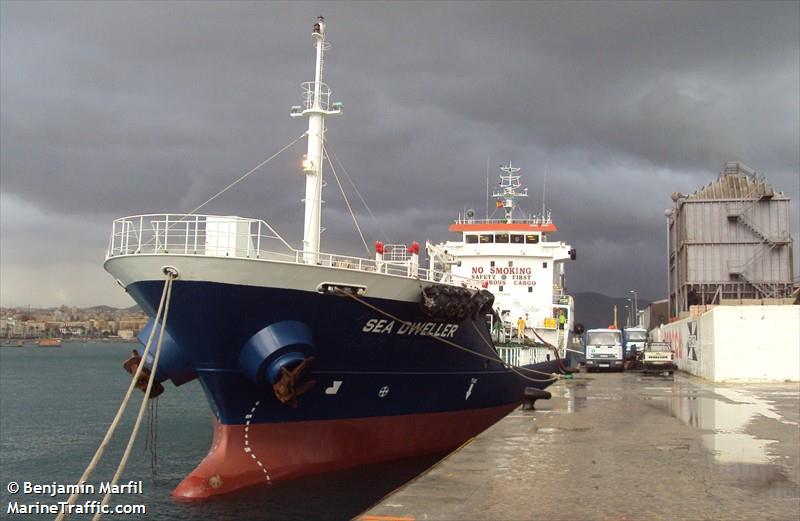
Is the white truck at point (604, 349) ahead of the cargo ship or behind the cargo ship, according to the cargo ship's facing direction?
behind

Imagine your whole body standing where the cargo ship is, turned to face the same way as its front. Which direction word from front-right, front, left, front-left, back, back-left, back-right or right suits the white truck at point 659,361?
back

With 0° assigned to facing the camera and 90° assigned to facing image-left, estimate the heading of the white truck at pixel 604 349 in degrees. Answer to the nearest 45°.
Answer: approximately 0°

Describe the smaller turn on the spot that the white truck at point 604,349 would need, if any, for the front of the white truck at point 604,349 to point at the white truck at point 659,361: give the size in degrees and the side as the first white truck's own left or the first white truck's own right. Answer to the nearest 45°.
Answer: approximately 45° to the first white truck's own left

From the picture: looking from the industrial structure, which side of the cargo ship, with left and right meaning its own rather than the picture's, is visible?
back

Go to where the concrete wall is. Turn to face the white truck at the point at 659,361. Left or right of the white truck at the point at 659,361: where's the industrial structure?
right

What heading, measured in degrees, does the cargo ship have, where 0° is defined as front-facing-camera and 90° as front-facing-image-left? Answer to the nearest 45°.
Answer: approximately 45°

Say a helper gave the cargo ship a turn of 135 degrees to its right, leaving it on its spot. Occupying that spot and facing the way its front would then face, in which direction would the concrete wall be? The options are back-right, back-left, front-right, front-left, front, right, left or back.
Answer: front-right

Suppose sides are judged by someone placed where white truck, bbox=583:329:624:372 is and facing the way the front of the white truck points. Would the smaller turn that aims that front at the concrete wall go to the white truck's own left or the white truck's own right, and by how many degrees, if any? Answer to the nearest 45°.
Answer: approximately 45° to the white truck's own left
